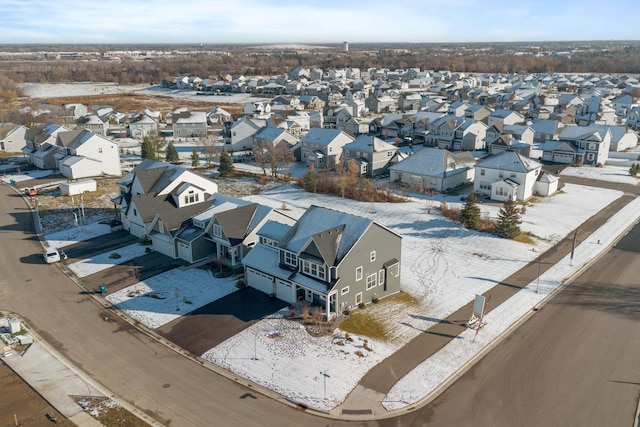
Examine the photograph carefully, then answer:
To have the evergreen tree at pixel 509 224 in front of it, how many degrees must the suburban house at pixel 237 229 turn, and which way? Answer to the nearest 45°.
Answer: approximately 135° to its left

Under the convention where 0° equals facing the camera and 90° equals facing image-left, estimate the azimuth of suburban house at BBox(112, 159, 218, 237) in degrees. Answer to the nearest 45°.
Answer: approximately 45°

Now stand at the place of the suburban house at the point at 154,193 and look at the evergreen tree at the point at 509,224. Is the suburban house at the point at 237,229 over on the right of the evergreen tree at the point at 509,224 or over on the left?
right

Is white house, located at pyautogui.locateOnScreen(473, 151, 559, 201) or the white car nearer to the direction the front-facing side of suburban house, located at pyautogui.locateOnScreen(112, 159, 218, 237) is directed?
the white car

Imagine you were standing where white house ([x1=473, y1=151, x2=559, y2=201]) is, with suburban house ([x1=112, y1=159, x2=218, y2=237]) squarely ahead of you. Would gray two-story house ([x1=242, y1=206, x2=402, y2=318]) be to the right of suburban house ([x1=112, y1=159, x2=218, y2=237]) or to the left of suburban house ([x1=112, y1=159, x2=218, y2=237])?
left

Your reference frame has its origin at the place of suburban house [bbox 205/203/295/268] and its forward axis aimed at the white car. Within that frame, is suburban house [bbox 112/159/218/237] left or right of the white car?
right

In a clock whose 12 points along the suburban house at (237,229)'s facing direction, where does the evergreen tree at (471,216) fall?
The evergreen tree is roughly at 7 o'clock from the suburban house.

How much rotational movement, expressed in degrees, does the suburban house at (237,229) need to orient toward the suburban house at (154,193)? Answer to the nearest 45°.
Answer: approximately 90° to its right

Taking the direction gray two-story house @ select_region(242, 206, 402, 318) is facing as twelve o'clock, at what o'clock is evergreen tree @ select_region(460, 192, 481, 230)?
The evergreen tree is roughly at 6 o'clock from the gray two-story house.

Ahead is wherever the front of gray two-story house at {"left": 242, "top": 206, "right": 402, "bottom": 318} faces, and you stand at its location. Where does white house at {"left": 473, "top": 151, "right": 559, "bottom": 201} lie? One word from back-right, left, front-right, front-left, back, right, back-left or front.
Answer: back

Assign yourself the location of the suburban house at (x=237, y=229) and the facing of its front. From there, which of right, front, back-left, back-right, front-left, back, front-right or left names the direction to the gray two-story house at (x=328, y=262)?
left

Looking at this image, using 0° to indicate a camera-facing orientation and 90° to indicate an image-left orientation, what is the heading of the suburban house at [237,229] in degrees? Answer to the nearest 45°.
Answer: approximately 45°

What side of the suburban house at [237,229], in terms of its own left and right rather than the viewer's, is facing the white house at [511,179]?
back

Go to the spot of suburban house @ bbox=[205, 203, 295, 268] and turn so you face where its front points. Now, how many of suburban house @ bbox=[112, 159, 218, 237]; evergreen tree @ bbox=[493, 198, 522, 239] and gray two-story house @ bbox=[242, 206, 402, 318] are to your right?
1
